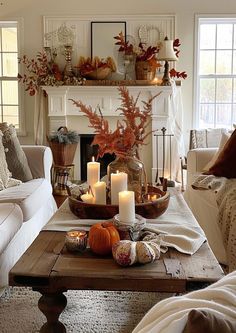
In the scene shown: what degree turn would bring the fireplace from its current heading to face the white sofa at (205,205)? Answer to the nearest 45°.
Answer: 0° — it already faces it

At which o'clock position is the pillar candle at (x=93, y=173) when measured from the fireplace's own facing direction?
The pillar candle is roughly at 12 o'clock from the fireplace.

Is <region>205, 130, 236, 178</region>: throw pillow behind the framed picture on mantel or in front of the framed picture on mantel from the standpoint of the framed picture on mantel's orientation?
in front

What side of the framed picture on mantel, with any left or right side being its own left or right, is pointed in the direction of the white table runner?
front

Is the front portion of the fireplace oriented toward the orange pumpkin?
yes

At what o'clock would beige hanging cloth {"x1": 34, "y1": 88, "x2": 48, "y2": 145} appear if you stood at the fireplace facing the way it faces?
The beige hanging cloth is roughly at 3 o'clock from the fireplace.

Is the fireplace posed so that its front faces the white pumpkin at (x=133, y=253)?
yes

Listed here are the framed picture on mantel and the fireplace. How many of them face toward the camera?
2

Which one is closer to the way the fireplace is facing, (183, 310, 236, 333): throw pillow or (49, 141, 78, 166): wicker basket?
the throw pillow

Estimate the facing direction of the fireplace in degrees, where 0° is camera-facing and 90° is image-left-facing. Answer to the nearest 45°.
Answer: approximately 0°

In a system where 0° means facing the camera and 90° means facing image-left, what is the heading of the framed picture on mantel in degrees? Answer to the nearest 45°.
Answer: approximately 0°

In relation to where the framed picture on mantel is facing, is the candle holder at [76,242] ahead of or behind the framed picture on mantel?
ahead
